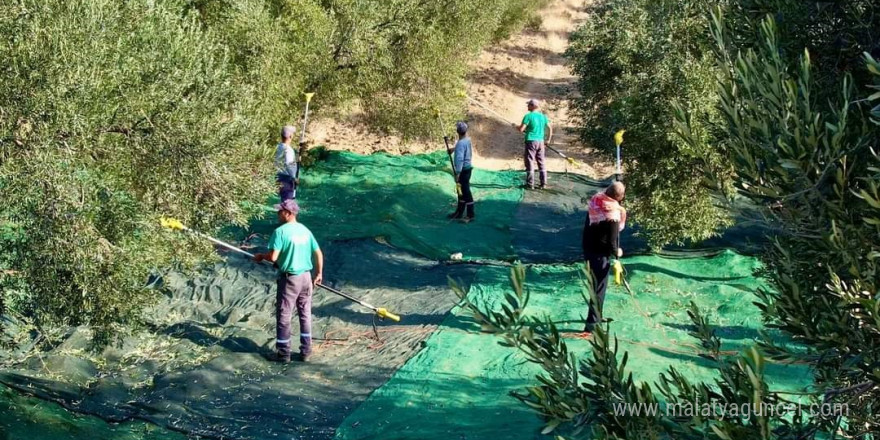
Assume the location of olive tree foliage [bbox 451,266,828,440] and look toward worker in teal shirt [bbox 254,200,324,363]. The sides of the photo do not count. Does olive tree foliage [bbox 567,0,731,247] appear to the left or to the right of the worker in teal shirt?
right

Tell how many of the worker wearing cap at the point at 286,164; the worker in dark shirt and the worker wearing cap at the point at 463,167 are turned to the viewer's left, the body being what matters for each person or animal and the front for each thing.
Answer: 1

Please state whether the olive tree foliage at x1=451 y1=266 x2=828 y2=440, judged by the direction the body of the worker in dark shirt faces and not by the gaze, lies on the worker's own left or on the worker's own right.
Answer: on the worker's own right

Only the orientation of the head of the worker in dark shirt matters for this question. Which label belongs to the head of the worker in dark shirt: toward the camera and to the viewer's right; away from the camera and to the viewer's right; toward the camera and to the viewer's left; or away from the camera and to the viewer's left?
away from the camera and to the viewer's right

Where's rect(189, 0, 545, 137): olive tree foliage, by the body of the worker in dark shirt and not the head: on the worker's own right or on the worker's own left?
on the worker's own left

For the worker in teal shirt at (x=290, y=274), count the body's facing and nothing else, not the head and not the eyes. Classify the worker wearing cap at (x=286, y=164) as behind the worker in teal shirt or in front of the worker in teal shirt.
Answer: in front

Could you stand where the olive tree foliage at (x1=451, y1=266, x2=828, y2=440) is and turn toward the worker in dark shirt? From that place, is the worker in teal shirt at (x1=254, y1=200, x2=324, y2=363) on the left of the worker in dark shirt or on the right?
left

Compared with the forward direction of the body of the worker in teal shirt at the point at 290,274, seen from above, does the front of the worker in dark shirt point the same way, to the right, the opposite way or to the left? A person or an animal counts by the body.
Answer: to the right

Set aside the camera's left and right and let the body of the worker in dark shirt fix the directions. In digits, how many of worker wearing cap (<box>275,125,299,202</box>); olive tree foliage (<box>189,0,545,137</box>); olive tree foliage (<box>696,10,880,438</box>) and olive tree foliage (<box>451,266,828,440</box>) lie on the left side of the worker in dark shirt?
2
